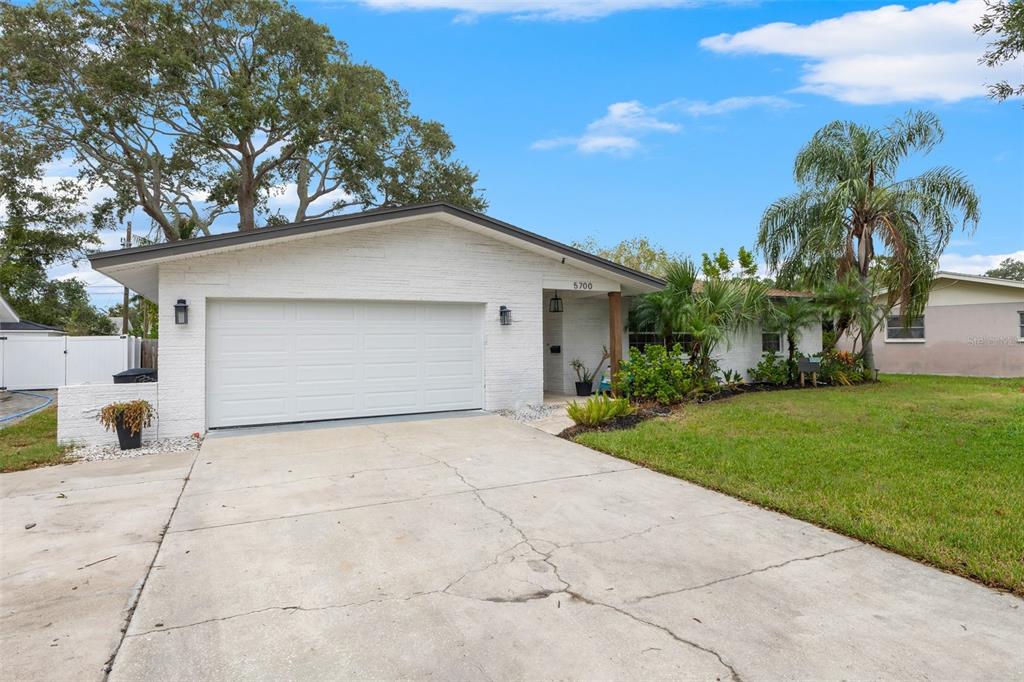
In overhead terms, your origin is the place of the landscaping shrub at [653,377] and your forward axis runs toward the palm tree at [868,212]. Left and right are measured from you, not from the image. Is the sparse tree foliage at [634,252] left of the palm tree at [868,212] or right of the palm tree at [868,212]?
left

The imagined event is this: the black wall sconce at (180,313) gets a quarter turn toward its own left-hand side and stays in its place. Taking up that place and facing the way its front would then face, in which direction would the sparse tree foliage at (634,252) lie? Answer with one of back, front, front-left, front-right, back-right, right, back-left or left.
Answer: front-left

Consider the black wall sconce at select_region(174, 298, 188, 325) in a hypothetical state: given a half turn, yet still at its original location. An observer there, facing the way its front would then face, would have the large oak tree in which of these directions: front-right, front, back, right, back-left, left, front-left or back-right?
front

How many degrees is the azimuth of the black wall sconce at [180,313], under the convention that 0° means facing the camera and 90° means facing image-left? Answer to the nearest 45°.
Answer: approximately 0°

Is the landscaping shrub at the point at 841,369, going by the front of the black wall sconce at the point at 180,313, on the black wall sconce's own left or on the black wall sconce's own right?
on the black wall sconce's own left

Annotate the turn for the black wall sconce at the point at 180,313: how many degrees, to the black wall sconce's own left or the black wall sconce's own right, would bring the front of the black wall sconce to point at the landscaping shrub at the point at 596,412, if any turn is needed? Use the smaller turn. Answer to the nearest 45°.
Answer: approximately 45° to the black wall sconce's own left

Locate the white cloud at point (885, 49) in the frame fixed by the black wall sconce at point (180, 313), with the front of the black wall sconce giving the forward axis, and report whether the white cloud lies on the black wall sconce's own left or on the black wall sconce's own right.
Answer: on the black wall sconce's own left
